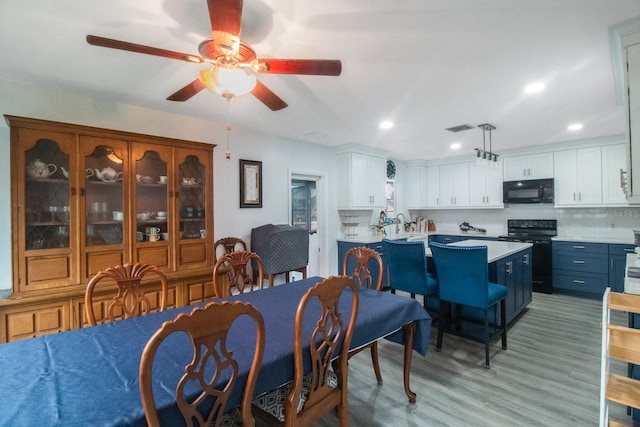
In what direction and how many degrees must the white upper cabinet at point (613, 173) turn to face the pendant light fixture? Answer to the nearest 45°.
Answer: approximately 45° to its right

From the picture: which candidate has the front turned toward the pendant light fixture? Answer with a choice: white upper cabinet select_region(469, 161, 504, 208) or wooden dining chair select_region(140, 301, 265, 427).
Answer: the white upper cabinet

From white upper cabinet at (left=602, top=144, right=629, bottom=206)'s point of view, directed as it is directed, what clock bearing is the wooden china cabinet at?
The wooden china cabinet is roughly at 1 o'clock from the white upper cabinet.

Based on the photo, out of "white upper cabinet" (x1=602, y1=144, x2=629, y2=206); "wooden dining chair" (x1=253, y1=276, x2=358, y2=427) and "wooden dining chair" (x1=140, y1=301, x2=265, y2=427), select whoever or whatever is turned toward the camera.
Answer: the white upper cabinet

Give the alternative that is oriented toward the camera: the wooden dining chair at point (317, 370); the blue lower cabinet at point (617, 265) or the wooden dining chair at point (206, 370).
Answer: the blue lower cabinet

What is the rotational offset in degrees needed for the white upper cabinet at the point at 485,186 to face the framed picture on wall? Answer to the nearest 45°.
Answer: approximately 45° to its right

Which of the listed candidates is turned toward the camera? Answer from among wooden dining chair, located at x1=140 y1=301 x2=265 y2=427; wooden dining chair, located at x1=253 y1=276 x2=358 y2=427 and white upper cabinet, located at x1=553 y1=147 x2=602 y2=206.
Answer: the white upper cabinet

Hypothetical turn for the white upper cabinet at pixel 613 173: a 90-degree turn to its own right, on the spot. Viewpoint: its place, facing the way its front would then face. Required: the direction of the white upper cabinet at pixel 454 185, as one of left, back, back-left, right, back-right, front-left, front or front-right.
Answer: front

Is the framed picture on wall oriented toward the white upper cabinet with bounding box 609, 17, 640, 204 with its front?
yes

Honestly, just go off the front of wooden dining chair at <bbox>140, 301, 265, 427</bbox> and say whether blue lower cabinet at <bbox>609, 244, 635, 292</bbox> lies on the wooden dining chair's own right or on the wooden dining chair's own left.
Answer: on the wooden dining chair's own right

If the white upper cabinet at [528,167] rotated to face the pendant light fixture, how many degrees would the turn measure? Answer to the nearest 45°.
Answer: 0° — it already faces it

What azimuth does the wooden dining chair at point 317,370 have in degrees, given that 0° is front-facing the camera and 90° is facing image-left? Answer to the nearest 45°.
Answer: approximately 135°

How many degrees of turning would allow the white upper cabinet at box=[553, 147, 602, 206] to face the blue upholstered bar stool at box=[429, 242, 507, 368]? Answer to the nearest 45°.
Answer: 0° — it already faces it

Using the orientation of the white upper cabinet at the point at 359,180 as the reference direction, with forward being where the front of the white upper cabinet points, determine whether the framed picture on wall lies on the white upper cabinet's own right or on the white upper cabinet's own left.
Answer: on the white upper cabinet's own right

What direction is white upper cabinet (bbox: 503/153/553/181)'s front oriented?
toward the camera

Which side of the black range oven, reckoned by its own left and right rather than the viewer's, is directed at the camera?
front

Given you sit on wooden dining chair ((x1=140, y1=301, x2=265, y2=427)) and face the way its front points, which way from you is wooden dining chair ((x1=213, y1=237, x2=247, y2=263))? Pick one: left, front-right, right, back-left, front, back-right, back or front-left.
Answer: front-right

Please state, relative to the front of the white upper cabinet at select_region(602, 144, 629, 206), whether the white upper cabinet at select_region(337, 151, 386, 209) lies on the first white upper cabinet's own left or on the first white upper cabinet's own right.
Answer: on the first white upper cabinet's own right

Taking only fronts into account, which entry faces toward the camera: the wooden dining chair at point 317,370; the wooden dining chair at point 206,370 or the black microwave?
the black microwave

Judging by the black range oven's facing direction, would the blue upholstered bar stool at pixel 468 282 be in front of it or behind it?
in front
